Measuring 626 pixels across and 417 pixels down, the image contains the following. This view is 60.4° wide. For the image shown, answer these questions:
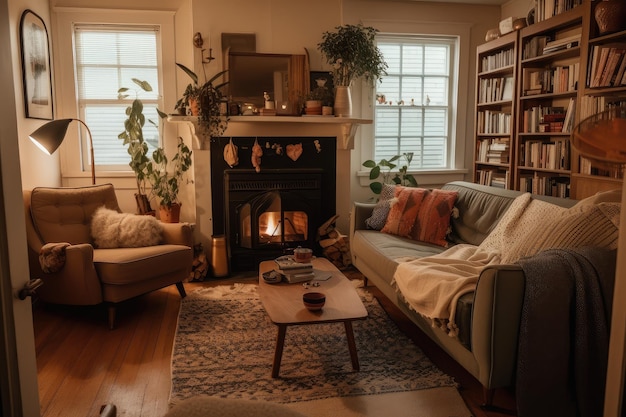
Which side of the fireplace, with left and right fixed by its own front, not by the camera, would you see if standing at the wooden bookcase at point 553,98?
left

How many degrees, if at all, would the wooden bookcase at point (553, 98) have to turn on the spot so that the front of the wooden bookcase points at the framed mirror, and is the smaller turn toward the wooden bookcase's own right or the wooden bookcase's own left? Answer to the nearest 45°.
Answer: approximately 45° to the wooden bookcase's own right

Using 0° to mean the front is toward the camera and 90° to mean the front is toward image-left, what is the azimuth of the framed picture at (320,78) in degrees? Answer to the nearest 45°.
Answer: approximately 0°

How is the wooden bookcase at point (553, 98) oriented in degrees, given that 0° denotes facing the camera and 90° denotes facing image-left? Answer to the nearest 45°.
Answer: approximately 45°

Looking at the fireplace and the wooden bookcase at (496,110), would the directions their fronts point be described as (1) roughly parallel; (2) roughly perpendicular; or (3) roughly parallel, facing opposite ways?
roughly perpendicular

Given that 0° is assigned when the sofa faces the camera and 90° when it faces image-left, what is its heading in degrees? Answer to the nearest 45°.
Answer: approximately 45°

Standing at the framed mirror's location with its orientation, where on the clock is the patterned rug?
The patterned rug is roughly at 12 o'clock from the framed mirror.

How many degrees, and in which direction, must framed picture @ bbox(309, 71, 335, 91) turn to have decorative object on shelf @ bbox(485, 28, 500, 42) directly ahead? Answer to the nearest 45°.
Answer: approximately 90° to its left

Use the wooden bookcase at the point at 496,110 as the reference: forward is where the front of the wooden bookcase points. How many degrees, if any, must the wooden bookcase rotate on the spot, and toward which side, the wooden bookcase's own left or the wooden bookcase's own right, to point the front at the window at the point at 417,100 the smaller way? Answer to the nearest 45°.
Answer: approximately 45° to the wooden bookcase's own right
